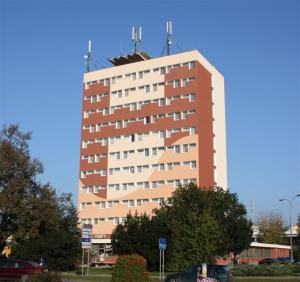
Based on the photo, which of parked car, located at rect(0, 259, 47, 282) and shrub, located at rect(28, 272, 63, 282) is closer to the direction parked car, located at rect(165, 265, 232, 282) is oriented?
the parked car

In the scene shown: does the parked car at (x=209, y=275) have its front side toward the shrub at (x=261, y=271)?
no

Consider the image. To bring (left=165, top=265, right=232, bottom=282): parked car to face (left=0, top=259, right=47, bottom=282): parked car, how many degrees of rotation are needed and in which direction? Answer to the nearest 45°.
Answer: approximately 45° to its right

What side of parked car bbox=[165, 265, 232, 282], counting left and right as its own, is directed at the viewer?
left

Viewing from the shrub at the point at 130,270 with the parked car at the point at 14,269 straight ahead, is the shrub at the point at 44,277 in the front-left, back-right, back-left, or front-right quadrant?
front-left
